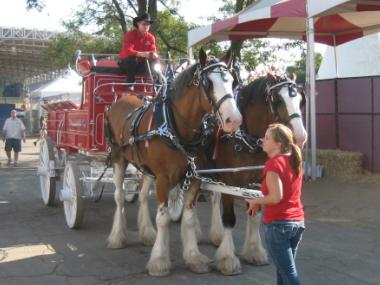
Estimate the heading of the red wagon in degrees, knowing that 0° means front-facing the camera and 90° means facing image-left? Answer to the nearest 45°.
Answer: approximately 315°

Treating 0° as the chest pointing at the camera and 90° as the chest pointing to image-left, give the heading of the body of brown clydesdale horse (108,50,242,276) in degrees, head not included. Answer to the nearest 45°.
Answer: approximately 315°

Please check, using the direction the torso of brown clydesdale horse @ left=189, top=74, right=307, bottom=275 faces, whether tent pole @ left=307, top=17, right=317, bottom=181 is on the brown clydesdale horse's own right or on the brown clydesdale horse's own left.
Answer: on the brown clydesdale horse's own left

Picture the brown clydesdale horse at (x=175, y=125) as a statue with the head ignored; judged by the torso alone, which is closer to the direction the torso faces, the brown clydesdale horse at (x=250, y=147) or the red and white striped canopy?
the brown clydesdale horse

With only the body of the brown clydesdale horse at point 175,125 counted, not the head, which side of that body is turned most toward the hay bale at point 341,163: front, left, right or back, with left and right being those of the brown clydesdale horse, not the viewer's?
left

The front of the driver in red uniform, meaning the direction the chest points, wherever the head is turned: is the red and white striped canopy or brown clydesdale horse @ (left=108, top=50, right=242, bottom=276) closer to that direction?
the brown clydesdale horse

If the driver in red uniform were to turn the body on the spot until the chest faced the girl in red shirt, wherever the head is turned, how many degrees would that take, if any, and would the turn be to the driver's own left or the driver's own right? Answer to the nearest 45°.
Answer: approximately 45° to the driver's own right

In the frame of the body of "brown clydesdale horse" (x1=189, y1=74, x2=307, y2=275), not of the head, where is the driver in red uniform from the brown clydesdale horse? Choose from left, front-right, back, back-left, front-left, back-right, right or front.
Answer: back

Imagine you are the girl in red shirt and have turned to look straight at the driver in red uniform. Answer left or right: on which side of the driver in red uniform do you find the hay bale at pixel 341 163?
right

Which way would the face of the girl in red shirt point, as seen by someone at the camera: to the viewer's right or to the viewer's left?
to the viewer's left
